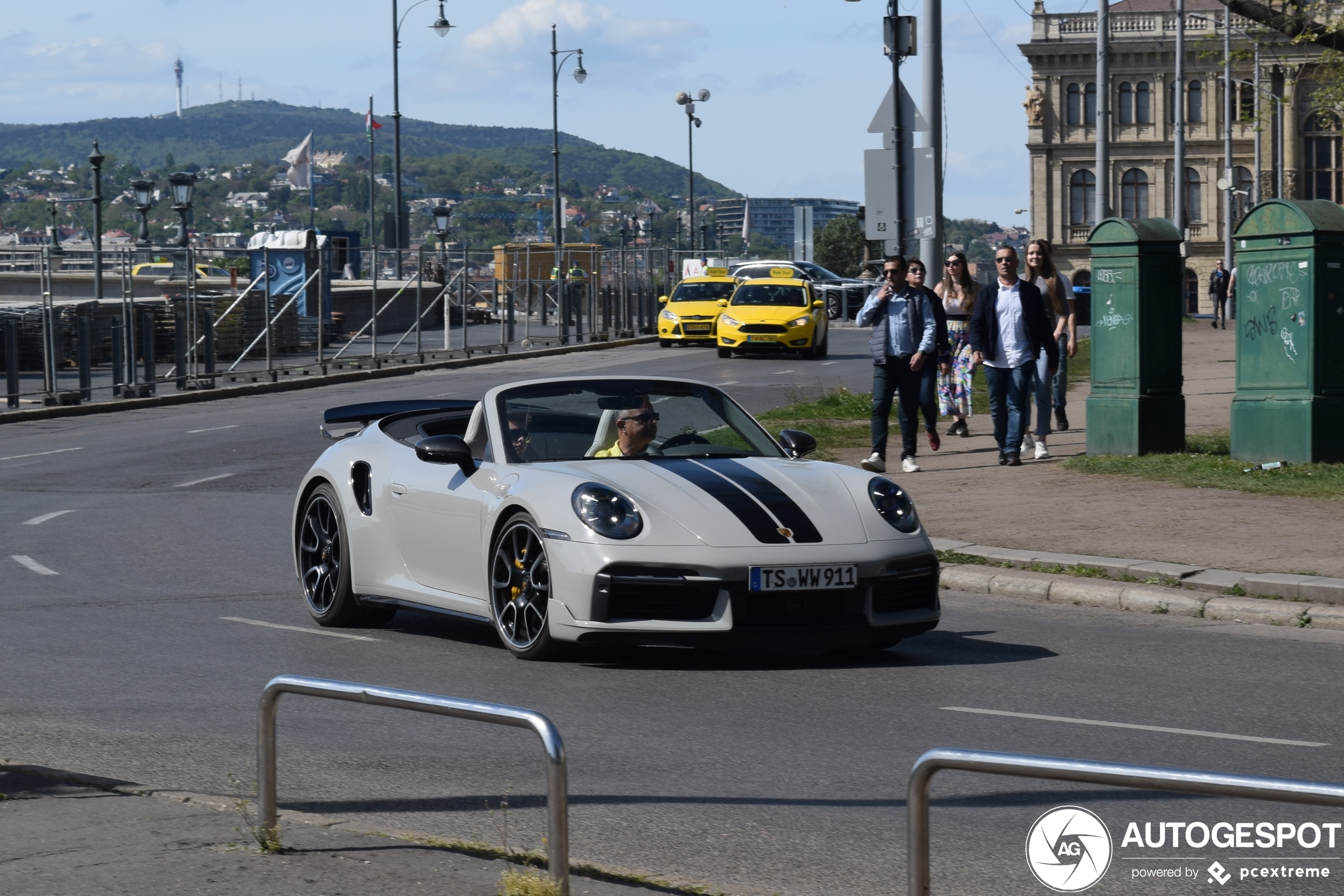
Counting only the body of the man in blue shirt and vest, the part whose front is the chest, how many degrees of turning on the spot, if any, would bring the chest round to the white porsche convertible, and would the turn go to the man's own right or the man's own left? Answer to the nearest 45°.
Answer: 0° — they already face it

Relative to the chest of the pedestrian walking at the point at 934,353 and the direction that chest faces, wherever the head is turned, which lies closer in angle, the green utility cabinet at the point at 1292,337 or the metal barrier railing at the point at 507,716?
the metal barrier railing

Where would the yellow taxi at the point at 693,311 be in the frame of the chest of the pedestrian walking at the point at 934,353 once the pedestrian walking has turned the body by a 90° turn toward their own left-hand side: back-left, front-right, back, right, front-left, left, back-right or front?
left

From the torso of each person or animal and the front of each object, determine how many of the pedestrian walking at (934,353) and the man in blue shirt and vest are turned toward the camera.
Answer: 2

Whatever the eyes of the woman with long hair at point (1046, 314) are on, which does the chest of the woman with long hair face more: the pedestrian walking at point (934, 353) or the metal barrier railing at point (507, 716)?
the metal barrier railing

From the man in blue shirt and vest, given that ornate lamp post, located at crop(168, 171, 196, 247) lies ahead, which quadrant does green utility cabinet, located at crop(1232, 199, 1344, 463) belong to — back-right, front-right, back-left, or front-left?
back-right

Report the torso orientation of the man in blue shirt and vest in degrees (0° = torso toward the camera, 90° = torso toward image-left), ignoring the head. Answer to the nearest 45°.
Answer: approximately 0°

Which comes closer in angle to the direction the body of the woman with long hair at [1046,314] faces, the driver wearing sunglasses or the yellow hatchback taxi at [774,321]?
the driver wearing sunglasses
